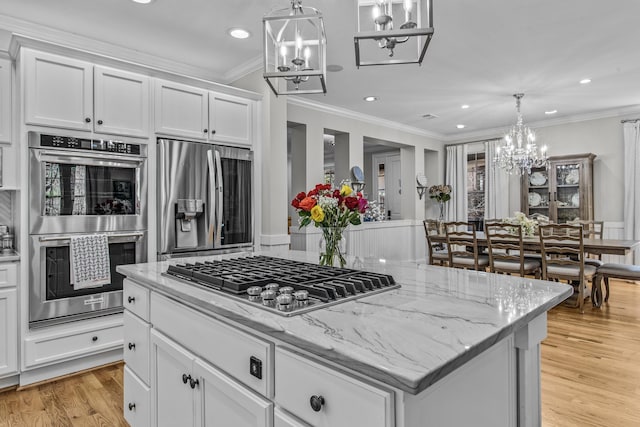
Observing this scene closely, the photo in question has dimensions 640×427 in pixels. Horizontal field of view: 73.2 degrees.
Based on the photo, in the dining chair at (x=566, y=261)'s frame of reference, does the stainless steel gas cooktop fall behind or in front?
behind

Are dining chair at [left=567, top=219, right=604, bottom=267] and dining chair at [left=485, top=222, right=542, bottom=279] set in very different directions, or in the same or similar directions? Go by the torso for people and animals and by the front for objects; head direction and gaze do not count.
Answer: very different directions

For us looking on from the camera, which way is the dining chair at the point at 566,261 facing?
facing away from the viewer and to the right of the viewer

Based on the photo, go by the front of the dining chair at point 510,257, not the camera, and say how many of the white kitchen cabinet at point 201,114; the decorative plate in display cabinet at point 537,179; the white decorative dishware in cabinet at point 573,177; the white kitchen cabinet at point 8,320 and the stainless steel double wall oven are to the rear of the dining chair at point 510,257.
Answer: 3

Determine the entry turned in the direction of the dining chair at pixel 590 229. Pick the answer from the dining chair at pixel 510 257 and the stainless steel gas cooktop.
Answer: the dining chair at pixel 510 257

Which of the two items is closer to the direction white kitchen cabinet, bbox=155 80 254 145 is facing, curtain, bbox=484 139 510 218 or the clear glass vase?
the clear glass vase

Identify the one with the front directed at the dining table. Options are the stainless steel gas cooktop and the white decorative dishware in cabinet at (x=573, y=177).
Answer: the white decorative dishware in cabinet

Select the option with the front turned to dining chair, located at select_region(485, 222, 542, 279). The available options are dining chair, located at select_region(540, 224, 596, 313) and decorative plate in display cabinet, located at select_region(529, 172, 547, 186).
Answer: the decorative plate in display cabinet

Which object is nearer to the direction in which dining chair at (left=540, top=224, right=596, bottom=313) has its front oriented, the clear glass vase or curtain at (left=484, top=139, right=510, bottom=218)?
the curtain

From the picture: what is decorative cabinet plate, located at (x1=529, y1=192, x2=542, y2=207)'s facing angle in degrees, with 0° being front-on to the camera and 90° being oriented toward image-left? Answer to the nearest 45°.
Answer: approximately 0°

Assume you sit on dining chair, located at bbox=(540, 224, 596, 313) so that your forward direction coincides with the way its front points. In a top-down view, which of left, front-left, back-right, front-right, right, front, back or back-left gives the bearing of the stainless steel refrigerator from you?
back

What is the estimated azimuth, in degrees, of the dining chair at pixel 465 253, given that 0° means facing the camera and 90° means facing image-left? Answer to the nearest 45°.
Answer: approximately 225°

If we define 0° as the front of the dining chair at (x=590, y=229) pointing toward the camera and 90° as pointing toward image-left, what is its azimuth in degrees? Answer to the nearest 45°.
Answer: approximately 45°

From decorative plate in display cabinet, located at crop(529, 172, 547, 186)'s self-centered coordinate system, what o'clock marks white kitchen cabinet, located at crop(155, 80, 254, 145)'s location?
The white kitchen cabinet is roughly at 1 o'clock from the decorative plate in display cabinet.
